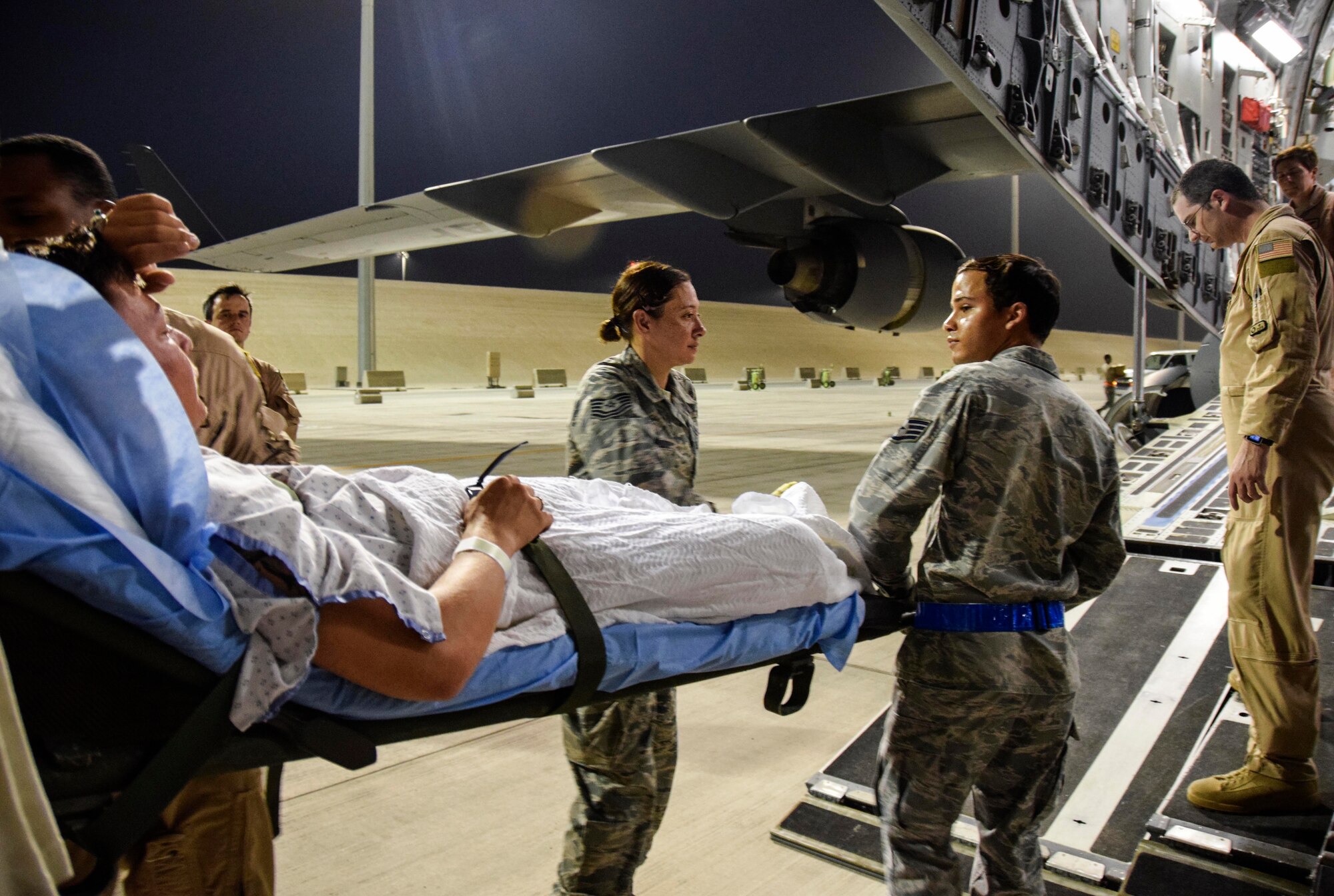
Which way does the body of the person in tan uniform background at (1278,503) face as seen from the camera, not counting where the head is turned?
to the viewer's left

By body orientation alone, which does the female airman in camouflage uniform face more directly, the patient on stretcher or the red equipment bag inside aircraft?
the red equipment bag inside aircraft

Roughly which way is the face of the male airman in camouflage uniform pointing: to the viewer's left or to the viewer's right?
to the viewer's left

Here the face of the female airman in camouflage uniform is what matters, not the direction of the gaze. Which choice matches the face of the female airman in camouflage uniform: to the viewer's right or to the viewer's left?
to the viewer's right

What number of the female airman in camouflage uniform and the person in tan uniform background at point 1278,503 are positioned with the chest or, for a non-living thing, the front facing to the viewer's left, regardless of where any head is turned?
1

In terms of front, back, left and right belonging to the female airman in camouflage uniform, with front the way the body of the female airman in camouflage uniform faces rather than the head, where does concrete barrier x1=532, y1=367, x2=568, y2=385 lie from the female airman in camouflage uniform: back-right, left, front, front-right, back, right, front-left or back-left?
left
